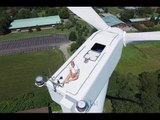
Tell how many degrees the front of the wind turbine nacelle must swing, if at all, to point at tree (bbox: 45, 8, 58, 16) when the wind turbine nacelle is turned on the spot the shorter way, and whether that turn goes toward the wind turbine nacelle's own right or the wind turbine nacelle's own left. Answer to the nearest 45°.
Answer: approximately 45° to the wind turbine nacelle's own left

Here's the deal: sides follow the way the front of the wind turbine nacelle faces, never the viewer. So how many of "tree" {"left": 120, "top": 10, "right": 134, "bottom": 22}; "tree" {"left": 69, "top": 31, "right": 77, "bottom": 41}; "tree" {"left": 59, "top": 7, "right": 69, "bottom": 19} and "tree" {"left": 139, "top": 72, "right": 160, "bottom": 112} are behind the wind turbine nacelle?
0

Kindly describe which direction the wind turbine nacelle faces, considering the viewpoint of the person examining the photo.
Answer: facing away from the viewer and to the right of the viewer

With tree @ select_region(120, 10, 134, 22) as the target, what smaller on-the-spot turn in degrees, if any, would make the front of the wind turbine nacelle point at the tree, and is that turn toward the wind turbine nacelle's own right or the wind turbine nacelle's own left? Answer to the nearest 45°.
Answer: approximately 45° to the wind turbine nacelle's own left

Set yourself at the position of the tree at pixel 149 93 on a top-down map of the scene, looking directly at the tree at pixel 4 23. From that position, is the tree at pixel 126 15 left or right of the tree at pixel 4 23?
right

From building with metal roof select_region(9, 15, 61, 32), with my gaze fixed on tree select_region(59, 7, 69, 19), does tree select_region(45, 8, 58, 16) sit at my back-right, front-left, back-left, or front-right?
front-left

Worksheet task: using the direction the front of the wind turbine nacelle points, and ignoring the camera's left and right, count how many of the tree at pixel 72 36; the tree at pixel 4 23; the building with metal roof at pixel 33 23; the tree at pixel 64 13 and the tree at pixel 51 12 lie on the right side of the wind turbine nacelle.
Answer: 0

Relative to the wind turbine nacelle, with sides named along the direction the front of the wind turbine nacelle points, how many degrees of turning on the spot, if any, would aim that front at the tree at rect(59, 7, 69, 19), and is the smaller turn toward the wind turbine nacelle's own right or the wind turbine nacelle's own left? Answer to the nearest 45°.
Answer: approximately 45° to the wind turbine nacelle's own left

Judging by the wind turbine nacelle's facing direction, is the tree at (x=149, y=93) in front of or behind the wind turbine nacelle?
in front

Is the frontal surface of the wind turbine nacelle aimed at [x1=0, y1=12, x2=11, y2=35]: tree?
no

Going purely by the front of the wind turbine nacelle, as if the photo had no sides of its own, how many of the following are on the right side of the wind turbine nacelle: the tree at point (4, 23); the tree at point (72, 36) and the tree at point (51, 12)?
0

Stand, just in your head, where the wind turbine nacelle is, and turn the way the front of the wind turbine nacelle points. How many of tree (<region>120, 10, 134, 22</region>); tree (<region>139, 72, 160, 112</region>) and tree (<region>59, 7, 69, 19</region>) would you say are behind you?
0

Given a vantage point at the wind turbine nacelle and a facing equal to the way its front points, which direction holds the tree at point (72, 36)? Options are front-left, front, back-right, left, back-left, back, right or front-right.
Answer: front-left

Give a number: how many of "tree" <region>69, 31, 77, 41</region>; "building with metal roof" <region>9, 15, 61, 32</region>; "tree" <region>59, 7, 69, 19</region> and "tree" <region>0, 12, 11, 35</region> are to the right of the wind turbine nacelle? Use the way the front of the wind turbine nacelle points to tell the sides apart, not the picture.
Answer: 0

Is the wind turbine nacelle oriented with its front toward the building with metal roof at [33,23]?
no

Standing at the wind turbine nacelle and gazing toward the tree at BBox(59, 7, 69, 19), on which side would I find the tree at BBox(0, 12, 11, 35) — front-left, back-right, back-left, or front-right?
front-left
